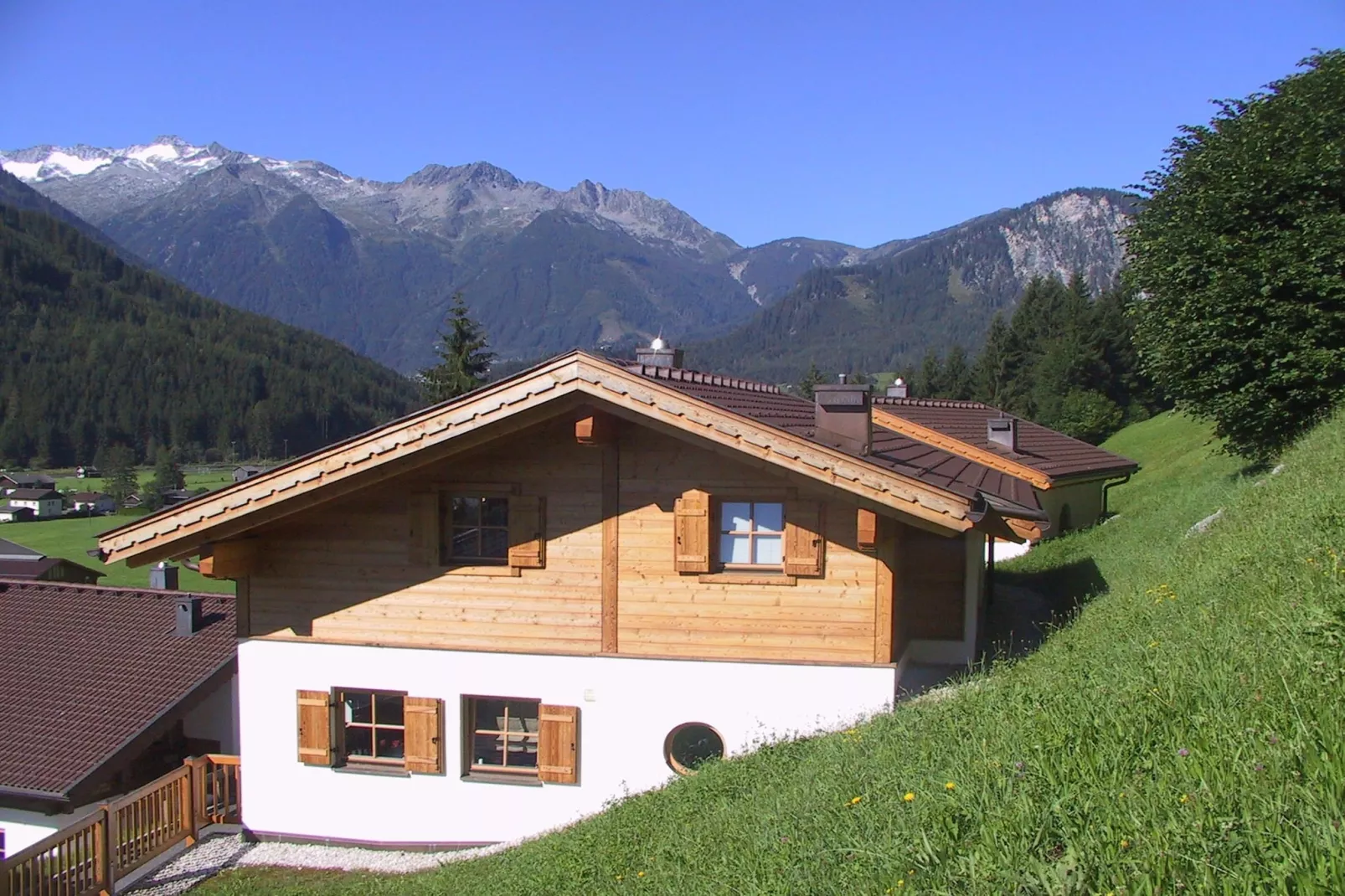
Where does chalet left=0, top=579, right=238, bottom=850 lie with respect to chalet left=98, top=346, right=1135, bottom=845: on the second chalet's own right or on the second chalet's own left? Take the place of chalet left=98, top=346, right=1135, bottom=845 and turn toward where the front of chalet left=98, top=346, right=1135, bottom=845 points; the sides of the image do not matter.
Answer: on the second chalet's own right

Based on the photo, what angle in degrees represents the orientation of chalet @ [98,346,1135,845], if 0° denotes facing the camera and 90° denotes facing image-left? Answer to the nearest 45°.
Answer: approximately 0°

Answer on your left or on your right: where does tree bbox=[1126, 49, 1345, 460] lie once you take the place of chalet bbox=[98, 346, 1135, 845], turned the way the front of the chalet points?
on your left
